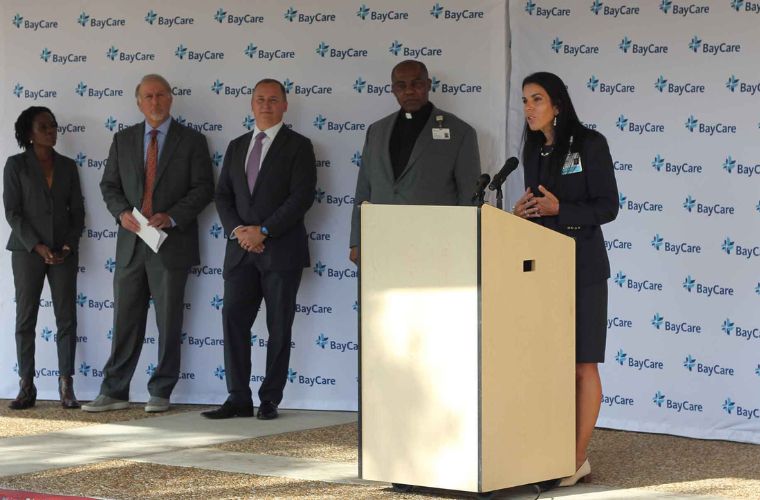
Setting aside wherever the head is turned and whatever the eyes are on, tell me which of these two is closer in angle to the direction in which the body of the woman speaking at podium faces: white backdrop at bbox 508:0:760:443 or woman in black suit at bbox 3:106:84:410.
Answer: the woman in black suit

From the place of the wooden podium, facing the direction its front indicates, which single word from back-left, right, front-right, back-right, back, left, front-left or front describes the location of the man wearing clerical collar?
back-right

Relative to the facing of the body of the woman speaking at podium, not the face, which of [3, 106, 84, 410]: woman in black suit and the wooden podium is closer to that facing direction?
the wooden podium

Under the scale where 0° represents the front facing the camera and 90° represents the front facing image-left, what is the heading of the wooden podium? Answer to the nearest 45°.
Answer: approximately 45°

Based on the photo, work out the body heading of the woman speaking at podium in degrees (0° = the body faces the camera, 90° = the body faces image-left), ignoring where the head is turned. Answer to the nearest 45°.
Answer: approximately 45°

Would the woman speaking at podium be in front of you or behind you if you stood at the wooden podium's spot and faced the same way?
behind

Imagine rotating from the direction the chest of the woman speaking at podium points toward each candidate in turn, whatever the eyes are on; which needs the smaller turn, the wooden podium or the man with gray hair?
the wooden podium

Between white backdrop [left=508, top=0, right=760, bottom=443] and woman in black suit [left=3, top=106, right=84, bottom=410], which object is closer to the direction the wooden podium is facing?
the woman in black suit

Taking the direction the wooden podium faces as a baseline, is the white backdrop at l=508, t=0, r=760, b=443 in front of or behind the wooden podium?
behind

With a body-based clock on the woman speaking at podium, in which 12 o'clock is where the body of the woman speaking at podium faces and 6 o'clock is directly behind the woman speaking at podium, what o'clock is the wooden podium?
The wooden podium is roughly at 12 o'clock from the woman speaking at podium.

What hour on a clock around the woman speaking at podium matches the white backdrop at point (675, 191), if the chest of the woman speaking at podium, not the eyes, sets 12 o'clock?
The white backdrop is roughly at 5 o'clock from the woman speaking at podium.

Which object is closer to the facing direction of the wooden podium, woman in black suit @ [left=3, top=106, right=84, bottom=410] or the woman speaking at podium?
the woman in black suit
